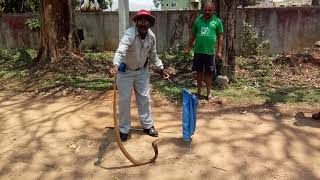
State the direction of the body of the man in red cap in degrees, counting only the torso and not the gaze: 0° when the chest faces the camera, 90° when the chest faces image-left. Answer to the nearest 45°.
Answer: approximately 0°

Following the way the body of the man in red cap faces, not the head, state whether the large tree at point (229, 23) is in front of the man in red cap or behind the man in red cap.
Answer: behind

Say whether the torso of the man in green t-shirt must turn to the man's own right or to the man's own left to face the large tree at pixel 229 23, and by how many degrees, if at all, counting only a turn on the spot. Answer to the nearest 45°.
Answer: approximately 180°

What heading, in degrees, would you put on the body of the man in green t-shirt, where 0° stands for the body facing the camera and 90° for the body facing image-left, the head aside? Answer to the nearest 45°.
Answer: approximately 0°

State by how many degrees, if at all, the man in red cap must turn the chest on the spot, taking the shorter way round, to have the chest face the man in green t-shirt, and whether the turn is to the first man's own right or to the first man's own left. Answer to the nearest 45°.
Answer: approximately 135° to the first man's own left

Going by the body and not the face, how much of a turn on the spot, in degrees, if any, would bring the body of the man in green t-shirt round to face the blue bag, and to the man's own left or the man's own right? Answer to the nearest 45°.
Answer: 0° — they already face it

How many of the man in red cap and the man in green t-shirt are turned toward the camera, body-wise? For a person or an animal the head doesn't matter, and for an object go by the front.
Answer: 2

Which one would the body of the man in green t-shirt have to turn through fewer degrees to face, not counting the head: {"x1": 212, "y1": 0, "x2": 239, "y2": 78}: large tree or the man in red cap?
the man in red cap

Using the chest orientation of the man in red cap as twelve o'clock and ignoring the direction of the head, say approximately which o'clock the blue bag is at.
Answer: The blue bag is roughly at 10 o'clock from the man in red cap.
